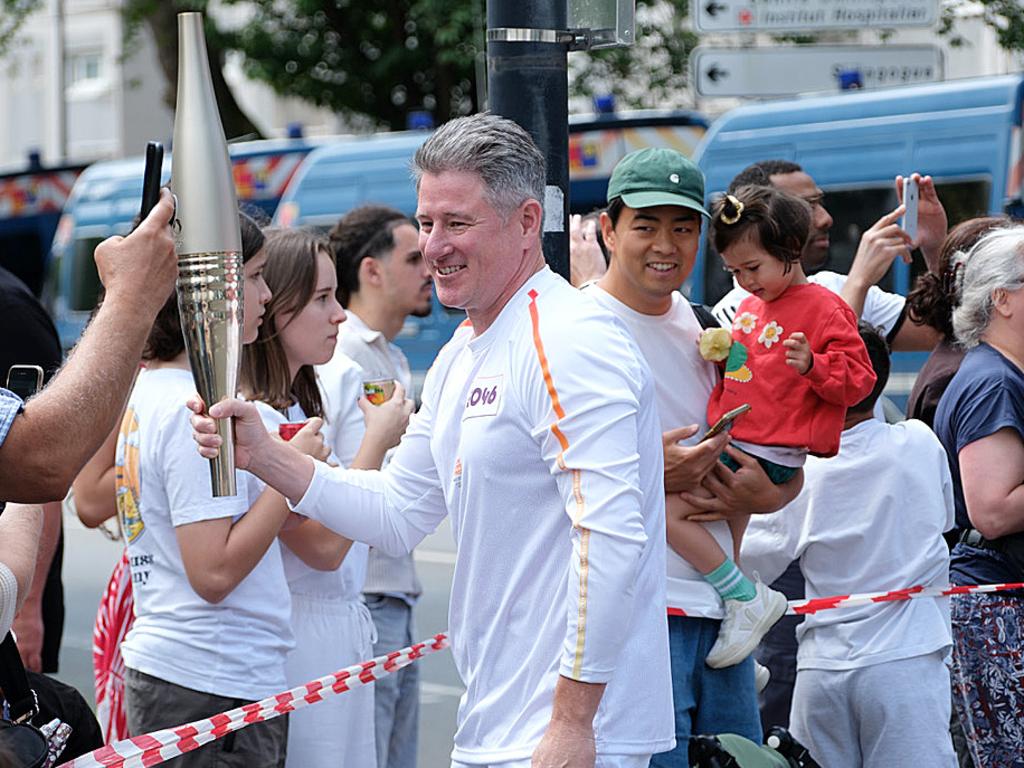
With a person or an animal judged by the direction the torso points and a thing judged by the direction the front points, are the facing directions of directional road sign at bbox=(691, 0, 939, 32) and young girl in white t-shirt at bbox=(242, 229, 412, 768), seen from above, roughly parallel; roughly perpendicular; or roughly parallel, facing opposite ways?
roughly perpendicular

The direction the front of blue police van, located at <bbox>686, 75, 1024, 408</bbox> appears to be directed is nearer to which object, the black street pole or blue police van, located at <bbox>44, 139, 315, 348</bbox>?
the blue police van

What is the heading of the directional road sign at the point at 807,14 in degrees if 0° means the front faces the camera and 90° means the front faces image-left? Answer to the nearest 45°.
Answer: approximately 0°

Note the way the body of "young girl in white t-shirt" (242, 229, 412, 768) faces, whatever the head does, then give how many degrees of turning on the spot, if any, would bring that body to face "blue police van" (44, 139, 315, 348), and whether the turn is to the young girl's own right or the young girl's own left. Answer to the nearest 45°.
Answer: approximately 90° to the young girl's own left

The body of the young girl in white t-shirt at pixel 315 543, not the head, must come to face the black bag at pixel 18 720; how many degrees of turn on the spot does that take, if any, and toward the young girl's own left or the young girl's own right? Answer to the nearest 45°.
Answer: approximately 90° to the young girl's own right

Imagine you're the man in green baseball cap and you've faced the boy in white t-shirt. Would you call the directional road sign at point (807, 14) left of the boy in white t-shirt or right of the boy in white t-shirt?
left

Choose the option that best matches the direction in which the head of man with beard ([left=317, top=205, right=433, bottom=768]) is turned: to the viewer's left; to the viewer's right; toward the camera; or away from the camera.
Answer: to the viewer's right

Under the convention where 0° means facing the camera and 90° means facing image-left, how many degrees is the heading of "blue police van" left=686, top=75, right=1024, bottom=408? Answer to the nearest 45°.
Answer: approximately 90°

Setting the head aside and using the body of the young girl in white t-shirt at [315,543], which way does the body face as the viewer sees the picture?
to the viewer's right

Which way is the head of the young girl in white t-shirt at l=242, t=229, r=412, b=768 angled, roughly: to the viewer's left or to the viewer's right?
to the viewer's right
